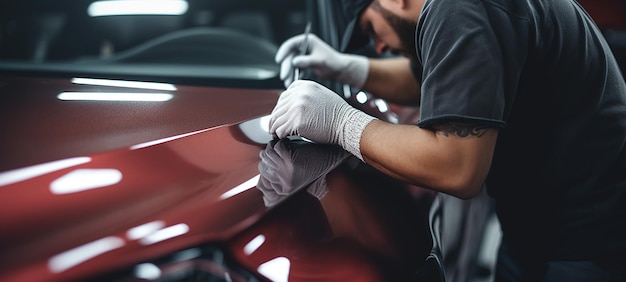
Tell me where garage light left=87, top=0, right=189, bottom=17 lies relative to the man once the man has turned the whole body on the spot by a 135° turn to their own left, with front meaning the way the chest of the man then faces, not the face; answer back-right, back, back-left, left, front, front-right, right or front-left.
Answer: back

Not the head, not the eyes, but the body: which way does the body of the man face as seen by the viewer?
to the viewer's left
